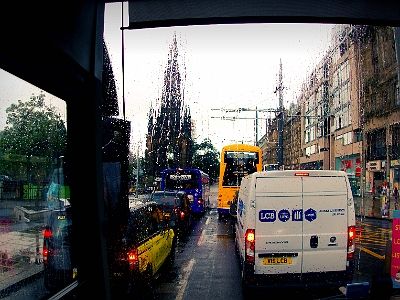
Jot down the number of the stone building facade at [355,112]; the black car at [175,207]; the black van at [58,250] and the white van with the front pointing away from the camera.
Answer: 3

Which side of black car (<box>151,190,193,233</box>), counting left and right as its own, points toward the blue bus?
front

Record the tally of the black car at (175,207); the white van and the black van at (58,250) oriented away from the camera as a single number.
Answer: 3

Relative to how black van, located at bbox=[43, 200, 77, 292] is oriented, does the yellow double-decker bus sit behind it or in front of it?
in front

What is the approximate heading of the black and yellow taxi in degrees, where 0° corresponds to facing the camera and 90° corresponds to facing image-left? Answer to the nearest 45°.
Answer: approximately 225°

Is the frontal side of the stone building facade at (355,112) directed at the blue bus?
yes

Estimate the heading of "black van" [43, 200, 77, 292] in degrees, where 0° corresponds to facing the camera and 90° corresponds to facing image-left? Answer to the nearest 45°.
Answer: approximately 180°

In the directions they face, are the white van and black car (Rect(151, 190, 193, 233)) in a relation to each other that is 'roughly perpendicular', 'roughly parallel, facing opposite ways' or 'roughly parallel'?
roughly parallel

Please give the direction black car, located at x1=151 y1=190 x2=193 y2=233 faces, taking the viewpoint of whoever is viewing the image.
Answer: facing away from the viewer

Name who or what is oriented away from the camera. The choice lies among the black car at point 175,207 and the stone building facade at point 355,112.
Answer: the black car

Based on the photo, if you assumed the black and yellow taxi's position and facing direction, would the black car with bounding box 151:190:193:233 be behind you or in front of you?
in front

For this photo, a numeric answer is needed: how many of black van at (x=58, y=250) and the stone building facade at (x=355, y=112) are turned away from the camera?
1

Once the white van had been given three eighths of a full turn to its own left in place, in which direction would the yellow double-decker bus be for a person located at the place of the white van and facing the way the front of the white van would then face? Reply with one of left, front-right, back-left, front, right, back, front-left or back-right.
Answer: back-right

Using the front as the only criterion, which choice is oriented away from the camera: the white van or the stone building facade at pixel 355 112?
the white van

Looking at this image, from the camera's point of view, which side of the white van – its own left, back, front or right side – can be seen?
back

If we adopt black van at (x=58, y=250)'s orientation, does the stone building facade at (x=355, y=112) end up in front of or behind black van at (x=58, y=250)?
in front

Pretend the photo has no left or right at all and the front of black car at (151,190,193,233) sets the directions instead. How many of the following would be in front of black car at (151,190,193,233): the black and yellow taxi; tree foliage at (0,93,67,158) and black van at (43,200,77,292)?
0
